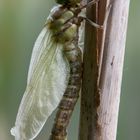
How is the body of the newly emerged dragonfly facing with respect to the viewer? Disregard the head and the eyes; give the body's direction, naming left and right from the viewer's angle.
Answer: facing to the right of the viewer
